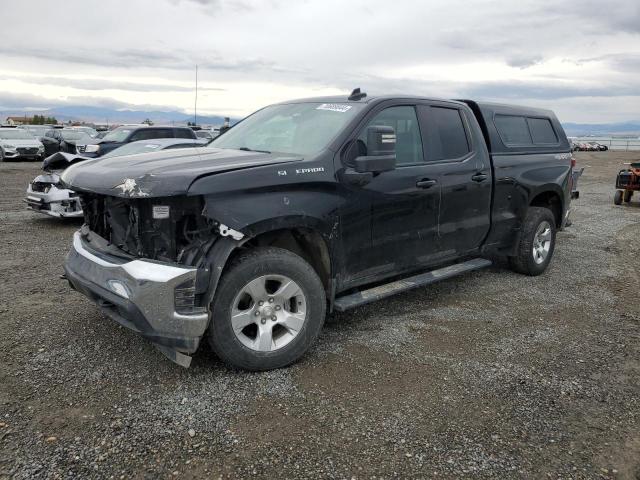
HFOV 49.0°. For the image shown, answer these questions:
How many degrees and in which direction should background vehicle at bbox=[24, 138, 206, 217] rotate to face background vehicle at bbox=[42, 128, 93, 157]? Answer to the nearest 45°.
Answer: approximately 135° to its right

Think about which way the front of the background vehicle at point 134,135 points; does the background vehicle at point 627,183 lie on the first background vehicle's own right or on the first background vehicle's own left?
on the first background vehicle's own left

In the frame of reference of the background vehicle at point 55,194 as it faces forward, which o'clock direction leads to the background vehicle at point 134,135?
the background vehicle at point 134,135 is roughly at 5 o'clock from the background vehicle at point 55,194.

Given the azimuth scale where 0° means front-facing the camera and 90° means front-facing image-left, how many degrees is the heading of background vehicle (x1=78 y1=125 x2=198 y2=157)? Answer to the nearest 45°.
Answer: approximately 45°

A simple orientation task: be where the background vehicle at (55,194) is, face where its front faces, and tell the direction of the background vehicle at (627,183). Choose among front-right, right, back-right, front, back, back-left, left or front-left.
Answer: back-left

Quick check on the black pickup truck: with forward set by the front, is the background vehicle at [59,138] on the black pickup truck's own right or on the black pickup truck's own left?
on the black pickup truck's own right

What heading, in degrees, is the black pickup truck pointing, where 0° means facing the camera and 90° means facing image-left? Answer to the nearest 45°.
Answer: approximately 45°

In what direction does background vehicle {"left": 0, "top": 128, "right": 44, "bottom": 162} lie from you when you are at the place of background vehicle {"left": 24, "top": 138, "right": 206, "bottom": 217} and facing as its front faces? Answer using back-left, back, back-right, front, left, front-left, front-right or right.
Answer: back-right
